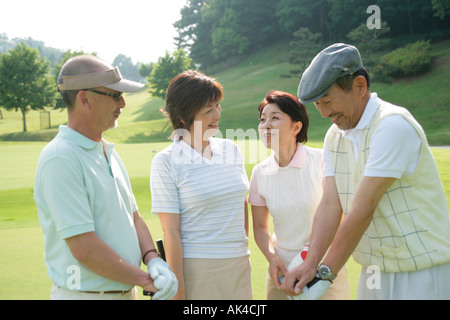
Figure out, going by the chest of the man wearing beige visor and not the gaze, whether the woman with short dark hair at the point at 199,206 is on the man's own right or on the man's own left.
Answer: on the man's own left

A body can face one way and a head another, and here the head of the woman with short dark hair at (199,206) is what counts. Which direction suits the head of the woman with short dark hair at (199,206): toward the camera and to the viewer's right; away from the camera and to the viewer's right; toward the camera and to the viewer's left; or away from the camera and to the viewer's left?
toward the camera and to the viewer's right

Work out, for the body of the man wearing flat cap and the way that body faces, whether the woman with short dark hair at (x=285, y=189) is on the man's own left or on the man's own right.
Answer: on the man's own right

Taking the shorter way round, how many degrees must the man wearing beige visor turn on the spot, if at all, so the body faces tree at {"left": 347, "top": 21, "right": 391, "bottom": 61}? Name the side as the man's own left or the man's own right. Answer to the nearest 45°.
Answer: approximately 90° to the man's own left

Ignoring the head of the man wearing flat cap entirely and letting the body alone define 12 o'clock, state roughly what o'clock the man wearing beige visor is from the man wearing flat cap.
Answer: The man wearing beige visor is roughly at 1 o'clock from the man wearing flat cap.

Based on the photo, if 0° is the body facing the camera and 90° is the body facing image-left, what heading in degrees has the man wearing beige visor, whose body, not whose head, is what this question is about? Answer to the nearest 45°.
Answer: approximately 315°

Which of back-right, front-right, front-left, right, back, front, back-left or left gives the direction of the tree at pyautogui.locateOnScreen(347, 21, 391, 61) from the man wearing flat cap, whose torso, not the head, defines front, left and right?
back-right

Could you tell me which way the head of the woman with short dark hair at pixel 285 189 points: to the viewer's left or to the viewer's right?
to the viewer's left
